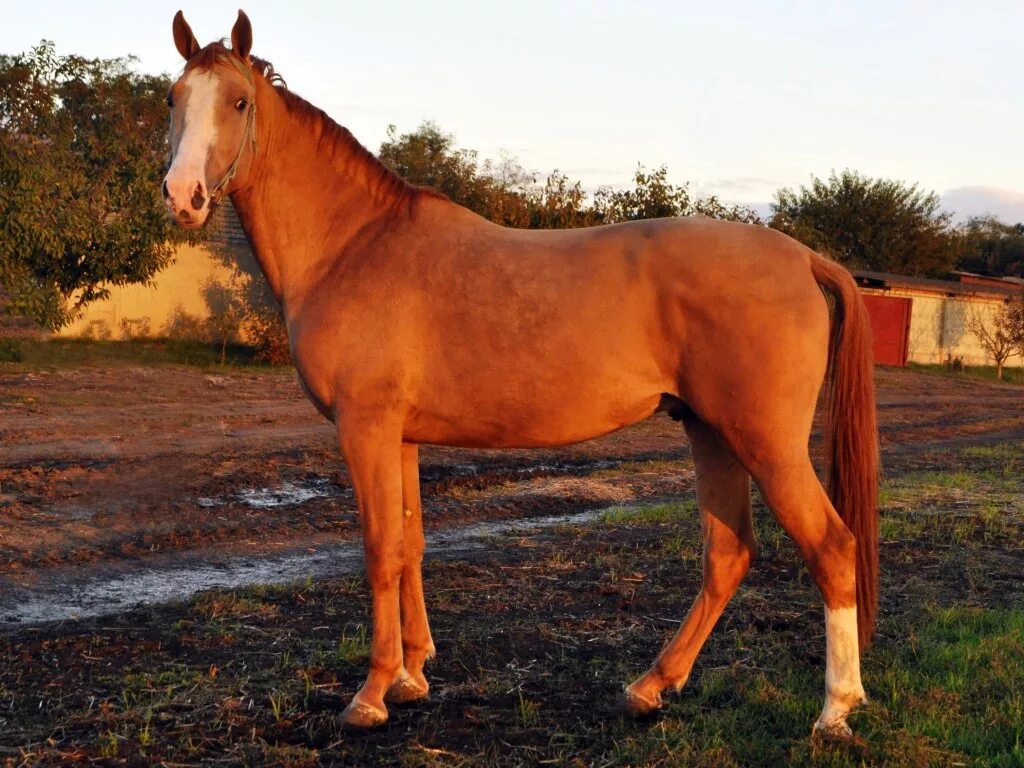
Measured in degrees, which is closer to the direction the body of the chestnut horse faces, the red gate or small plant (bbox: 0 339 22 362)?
the small plant

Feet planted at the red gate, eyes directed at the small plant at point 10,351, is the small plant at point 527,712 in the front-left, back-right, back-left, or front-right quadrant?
front-left

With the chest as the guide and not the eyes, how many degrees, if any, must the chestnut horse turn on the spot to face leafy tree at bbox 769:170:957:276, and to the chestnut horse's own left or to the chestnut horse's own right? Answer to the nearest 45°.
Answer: approximately 90° to the chestnut horse's own right

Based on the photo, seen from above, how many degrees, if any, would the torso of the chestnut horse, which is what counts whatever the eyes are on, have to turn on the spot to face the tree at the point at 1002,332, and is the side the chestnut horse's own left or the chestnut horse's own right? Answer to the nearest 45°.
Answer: approximately 135° to the chestnut horse's own right

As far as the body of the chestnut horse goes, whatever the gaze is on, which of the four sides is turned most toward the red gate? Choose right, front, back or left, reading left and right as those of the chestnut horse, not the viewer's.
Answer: right

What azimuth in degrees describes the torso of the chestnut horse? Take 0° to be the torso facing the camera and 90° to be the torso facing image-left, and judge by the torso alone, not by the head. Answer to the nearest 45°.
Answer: approximately 90°

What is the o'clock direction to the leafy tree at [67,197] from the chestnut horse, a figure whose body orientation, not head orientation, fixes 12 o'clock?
The leafy tree is roughly at 2 o'clock from the chestnut horse.

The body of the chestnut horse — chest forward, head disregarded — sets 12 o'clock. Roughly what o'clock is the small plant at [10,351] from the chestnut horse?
The small plant is roughly at 2 o'clock from the chestnut horse.
